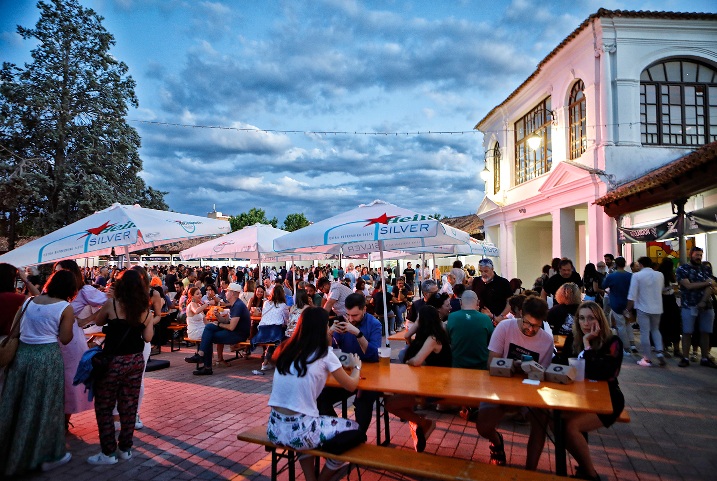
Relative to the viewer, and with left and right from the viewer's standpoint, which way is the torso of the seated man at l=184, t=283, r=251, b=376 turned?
facing to the left of the viewer

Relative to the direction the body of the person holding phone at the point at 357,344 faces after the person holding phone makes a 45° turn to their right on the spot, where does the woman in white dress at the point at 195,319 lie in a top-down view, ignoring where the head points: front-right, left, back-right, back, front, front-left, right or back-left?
front-right

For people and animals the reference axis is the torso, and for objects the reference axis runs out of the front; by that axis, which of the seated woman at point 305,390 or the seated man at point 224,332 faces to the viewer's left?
the seated man at point 224,332

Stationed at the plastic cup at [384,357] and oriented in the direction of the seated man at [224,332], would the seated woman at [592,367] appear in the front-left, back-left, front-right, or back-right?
back-right

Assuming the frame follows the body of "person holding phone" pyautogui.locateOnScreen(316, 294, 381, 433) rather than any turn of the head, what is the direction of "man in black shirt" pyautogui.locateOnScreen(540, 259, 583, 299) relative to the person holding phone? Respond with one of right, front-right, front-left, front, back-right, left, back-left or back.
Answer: back

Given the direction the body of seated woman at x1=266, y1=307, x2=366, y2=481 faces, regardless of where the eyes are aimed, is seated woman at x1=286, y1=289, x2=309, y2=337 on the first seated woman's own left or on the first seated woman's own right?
on the first seated woman's own left

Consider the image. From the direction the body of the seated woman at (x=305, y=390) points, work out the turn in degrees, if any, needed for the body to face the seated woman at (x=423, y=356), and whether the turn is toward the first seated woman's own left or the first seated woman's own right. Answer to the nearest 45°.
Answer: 0° — they already face them

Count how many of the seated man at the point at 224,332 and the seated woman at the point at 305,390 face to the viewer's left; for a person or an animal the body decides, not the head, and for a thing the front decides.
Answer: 1

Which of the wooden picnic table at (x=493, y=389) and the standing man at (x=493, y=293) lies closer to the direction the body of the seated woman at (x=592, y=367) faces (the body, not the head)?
the wooden picnic table

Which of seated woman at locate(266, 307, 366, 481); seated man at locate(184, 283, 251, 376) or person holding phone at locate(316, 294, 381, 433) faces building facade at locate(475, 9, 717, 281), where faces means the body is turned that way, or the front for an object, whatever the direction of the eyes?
seated woman at locate(266, 307, 366, 481)

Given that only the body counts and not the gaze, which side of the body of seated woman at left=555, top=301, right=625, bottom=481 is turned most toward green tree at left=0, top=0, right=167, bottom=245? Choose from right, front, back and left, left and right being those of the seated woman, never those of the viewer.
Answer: right

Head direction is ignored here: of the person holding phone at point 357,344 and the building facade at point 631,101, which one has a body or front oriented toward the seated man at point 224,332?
the building facade

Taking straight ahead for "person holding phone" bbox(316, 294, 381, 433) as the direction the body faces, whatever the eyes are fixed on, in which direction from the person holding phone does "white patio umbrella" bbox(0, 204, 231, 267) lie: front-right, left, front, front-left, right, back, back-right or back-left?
right
